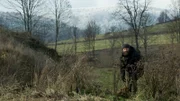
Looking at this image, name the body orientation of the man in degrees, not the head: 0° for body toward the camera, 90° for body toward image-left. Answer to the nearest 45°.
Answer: approximately 45°

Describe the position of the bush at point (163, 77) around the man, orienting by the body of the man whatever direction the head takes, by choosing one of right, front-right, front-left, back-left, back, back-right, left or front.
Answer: left
